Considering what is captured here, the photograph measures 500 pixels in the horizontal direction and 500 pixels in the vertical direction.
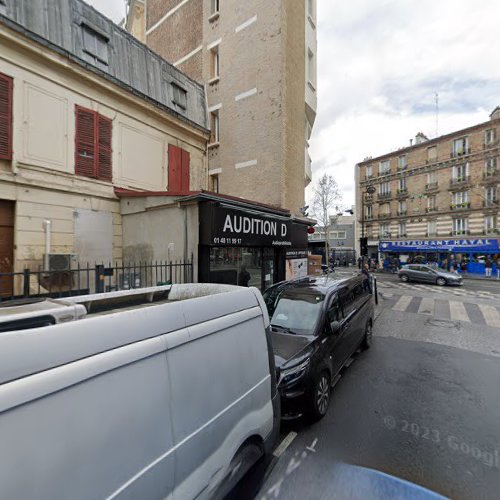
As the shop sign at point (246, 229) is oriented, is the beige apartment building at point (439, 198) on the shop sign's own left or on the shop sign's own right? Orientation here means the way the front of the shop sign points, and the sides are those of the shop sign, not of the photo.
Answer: on the shop sign's own left

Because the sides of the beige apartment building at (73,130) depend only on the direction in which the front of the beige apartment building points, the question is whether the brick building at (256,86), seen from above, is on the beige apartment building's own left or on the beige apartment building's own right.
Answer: on the beige apartment building's own left

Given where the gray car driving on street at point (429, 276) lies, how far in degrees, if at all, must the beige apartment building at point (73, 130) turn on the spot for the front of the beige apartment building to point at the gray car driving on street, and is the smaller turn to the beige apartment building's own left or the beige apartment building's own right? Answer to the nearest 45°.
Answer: approximately 45° to the beige apartment building's own left

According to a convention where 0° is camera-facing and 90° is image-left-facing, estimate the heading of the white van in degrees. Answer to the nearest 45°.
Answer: approximately 45°

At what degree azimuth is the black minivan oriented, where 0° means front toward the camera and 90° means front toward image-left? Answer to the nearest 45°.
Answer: approximately 45°

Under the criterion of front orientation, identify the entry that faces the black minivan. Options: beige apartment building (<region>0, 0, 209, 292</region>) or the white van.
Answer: the beige apartment building

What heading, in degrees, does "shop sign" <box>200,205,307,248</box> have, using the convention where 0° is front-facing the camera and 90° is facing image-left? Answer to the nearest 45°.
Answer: approximately 315°

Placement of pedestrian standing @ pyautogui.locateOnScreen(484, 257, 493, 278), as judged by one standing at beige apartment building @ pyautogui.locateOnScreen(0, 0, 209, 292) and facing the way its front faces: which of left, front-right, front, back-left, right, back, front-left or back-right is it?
front-left

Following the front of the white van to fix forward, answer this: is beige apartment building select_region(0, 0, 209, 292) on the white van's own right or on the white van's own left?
on the white van's own right

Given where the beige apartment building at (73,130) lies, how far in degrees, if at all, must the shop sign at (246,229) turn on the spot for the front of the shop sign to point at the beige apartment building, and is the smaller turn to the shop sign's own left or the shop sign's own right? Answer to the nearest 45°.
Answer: approximately 135° to the shop sign's own right

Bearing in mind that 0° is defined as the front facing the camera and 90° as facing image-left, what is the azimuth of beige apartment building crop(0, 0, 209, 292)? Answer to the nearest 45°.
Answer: approximately 315°

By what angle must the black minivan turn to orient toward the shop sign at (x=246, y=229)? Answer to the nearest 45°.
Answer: approximately 90° to its right

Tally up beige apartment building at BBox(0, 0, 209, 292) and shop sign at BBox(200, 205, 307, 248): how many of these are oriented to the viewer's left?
0

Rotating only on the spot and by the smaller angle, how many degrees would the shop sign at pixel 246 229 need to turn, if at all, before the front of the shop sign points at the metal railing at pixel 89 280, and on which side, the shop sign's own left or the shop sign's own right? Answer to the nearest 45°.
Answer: approximately 90° to the shop sign's own right
